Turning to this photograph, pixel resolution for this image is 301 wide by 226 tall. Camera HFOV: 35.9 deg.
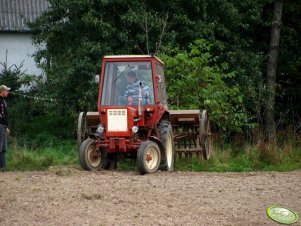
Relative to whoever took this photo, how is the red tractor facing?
facing the viewer

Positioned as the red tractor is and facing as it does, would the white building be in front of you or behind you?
behind

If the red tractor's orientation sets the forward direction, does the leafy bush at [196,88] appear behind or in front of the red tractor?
behind

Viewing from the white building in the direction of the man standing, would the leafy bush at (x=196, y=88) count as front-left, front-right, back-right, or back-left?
front-left

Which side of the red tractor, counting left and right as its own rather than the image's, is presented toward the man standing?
right
